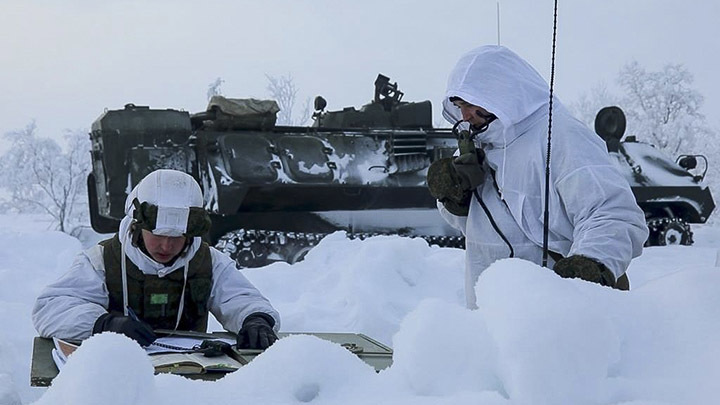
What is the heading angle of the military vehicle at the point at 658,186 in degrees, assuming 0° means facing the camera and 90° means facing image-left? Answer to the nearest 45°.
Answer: approximately 270°
